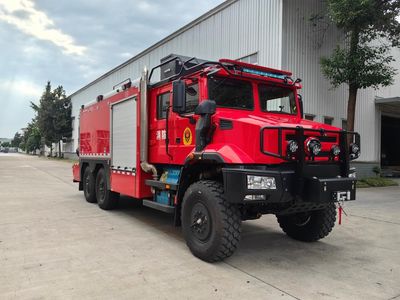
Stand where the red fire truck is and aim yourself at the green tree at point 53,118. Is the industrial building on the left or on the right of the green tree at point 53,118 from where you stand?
right

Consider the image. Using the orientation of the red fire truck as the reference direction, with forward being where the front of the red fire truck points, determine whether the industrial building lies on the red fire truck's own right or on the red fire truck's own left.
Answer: on the red fire truck's own left

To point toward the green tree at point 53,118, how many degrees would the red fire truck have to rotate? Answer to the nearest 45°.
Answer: approximately 180°

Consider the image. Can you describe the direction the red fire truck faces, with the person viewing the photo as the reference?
facing the viewer and to the right of the viewer
